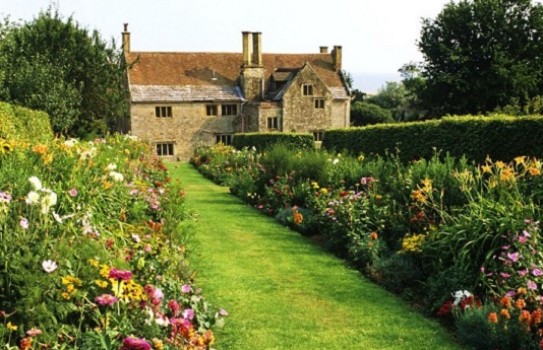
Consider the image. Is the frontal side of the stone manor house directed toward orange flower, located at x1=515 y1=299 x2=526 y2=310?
yes

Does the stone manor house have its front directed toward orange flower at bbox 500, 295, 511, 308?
yes

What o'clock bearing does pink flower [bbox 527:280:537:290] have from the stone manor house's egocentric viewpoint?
The pink flower is roughly at 12 o'clock from the stone manor house.

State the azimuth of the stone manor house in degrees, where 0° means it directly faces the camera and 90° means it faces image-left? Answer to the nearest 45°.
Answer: approximately 0°

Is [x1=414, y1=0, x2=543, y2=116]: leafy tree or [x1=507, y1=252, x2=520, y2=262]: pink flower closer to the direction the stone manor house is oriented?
the pink flower

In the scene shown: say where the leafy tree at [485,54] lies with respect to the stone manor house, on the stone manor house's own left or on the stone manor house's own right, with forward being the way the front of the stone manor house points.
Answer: on the stone manor house's own left

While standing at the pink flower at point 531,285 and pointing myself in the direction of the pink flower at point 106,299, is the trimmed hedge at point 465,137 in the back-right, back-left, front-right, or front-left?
back-right

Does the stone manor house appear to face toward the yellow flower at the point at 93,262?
yes

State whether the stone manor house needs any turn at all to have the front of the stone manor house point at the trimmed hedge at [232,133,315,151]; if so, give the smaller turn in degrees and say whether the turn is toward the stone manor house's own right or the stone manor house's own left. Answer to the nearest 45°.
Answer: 0° — it already faces it
